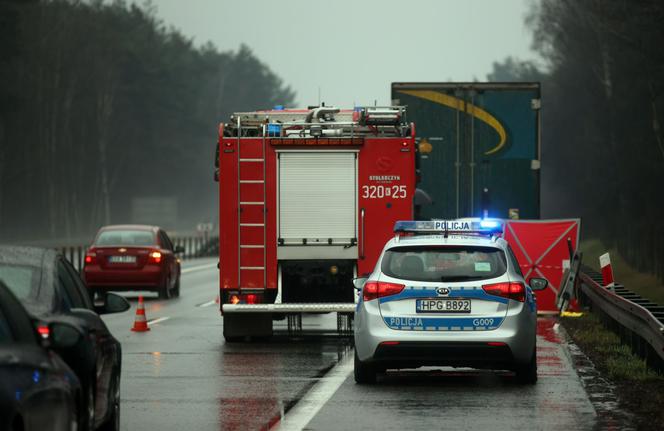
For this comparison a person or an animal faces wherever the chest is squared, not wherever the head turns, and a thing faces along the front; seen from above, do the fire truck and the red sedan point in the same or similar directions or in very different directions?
same or similar directions

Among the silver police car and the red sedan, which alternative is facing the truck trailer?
the silver police car

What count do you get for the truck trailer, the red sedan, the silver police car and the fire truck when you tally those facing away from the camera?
4

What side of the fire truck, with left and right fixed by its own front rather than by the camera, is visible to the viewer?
back

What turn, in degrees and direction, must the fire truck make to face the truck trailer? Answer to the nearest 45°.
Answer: approximately 45° to its right

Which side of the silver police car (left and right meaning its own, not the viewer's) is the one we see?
back

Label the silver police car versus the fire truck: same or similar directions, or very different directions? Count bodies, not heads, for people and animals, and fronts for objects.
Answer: same or similar directions

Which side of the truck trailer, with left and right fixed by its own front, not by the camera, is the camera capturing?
back

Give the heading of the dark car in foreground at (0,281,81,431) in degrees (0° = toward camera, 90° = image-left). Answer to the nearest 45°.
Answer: approximately 225°

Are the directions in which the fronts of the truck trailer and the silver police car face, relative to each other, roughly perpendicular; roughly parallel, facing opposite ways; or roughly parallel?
roughly parallel

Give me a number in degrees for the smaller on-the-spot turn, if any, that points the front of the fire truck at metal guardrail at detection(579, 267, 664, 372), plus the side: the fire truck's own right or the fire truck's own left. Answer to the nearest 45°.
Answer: approximately 135° to the fire truck's own right

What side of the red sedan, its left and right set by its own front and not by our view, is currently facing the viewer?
back

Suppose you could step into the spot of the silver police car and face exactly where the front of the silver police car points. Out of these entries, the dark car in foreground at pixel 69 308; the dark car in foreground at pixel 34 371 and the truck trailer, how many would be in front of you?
1

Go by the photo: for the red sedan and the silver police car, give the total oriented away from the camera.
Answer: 2

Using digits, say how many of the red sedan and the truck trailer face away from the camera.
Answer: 2

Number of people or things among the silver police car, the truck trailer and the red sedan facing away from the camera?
3
